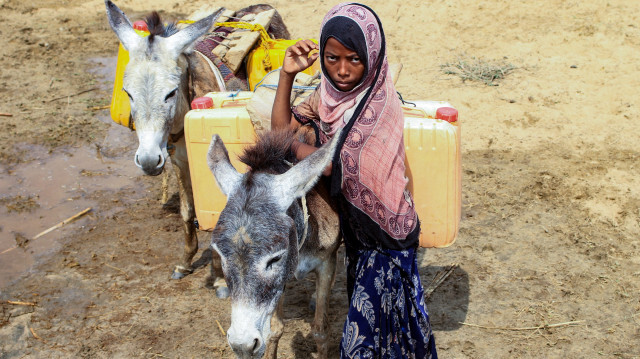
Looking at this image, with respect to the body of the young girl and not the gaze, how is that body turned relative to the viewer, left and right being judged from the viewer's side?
facing the viewer and to the left of the viewer

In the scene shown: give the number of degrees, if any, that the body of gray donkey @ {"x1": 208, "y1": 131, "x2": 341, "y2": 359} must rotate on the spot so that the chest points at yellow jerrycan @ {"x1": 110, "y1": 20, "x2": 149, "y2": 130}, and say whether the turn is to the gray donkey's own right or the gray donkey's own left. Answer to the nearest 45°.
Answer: approximately 90° to the gray donkey's own right

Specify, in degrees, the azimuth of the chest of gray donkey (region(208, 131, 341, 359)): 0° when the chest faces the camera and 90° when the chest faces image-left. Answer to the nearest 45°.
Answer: approximately 45°

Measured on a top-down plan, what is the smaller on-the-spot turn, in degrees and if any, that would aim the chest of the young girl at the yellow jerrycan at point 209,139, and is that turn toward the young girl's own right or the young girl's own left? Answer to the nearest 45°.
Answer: approximately 90° to the young girl's own right

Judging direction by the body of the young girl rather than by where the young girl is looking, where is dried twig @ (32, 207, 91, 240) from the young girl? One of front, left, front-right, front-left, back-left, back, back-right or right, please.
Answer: right

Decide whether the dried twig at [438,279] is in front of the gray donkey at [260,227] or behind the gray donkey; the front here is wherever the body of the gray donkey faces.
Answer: behind

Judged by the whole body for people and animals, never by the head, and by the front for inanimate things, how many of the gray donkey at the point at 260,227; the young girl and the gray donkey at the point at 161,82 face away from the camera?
0

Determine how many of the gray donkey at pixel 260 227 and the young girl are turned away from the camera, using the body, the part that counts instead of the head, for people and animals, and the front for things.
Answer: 0

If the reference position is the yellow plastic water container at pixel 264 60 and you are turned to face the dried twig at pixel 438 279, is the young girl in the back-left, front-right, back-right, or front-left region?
front-right

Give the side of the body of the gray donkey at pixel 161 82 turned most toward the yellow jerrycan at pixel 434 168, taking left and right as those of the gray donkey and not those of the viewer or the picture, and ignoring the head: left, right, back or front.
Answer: left
